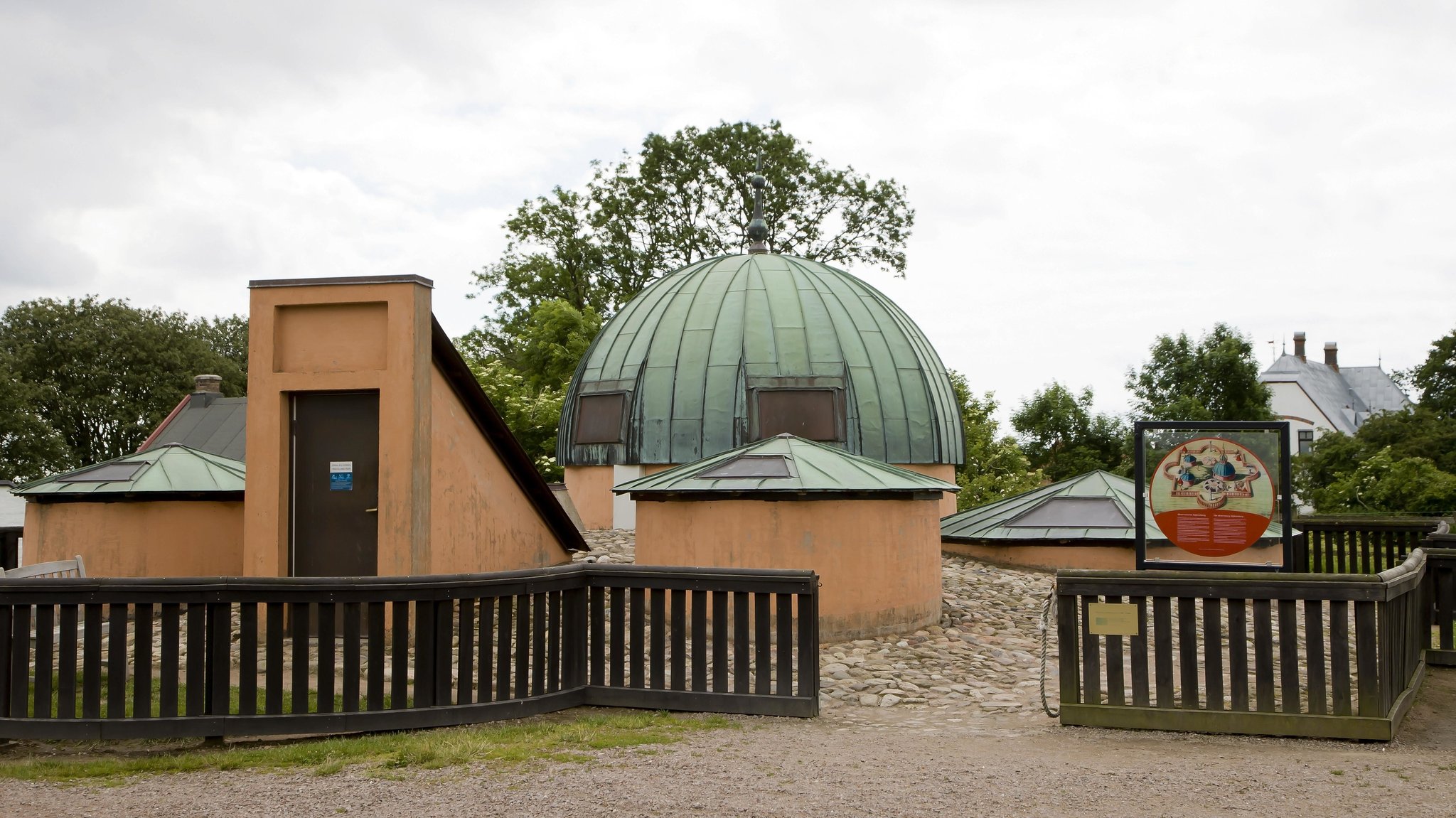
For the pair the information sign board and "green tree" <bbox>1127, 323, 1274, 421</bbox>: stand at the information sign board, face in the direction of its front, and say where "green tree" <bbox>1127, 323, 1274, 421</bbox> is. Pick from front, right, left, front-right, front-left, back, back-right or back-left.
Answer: back

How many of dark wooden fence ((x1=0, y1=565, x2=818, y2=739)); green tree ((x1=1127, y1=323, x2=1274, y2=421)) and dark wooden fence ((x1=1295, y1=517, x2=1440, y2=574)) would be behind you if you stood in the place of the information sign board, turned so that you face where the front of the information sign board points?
2

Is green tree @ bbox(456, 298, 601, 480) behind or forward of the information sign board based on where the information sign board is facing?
behind

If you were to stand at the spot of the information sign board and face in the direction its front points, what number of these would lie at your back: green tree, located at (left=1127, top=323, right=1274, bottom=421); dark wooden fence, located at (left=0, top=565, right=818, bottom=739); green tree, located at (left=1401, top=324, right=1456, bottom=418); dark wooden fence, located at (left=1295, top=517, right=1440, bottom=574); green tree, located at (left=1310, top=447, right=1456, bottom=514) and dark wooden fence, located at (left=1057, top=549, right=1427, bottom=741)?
4

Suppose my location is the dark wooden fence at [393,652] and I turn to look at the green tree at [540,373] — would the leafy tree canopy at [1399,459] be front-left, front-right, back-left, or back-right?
front-right

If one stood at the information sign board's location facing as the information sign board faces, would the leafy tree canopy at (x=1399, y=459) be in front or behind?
behind

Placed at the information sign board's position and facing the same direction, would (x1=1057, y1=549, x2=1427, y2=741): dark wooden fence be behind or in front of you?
in front

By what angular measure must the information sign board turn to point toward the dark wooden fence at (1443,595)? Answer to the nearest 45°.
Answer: approximately 135° to its left

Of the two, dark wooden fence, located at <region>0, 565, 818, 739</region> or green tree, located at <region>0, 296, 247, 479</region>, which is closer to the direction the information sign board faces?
the dark wooden fence

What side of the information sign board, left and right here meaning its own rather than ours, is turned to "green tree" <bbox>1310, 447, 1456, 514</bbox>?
back

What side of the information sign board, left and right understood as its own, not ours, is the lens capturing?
front

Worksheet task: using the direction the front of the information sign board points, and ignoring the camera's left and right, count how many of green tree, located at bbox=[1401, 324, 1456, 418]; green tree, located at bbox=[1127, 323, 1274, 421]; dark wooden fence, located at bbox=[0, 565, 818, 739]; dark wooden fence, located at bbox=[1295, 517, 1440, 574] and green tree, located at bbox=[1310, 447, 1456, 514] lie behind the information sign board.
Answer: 4

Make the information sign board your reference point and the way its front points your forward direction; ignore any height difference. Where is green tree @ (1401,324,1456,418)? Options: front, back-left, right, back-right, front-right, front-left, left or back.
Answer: back

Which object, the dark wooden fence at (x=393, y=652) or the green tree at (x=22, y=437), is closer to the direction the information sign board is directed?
the dark wooden fence
